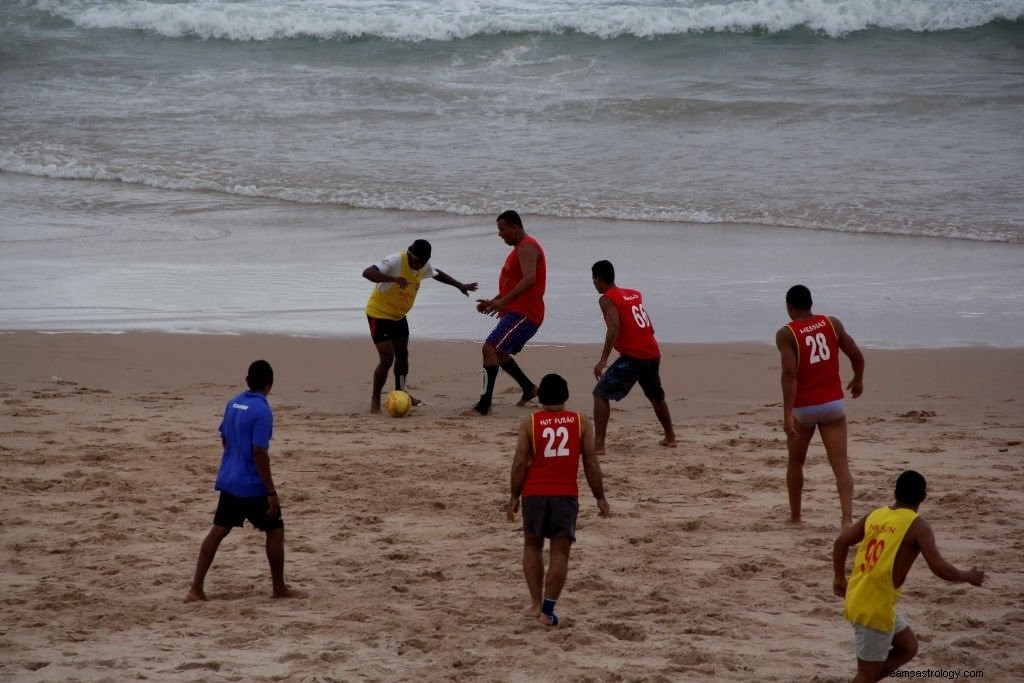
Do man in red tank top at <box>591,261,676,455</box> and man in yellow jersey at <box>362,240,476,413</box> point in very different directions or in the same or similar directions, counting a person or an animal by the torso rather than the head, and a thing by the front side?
very different directions

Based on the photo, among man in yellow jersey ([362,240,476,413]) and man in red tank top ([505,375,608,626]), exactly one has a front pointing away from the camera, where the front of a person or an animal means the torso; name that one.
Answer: the man in red tank top

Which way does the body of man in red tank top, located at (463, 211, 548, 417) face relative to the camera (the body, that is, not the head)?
to the viewer's left

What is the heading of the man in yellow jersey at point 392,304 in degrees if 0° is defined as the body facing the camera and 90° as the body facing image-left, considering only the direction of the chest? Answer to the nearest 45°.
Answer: approximately 315°

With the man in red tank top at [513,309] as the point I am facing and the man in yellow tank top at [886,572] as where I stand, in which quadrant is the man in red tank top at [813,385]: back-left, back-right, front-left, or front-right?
front-right

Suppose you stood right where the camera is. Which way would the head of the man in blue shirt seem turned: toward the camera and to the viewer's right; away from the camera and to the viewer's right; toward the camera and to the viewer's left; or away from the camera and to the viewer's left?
away from the camera and to the viewer's right

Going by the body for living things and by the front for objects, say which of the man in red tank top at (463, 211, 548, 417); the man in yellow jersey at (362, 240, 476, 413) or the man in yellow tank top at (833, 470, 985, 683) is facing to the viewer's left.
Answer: the man in red tank top

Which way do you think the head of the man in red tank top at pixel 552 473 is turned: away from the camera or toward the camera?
away from the camera

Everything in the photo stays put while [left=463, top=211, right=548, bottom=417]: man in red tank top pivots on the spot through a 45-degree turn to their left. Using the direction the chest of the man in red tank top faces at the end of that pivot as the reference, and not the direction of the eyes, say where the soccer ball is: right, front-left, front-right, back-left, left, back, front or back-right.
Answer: front-right

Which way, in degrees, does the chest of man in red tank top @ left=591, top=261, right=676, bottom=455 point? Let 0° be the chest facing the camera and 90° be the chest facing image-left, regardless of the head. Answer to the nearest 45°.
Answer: approximately 135°

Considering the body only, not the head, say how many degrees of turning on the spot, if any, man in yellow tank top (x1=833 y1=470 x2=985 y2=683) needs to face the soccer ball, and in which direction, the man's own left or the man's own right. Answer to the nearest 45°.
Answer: approximately 90° to the man's own left

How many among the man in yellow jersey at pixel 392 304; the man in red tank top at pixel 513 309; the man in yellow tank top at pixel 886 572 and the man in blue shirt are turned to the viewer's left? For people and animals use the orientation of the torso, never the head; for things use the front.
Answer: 1

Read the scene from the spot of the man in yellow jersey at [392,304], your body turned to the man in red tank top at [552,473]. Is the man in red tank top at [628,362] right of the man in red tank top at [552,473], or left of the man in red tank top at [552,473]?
left

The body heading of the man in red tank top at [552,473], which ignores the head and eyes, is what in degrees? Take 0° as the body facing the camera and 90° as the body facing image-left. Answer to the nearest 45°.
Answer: approximately 180°

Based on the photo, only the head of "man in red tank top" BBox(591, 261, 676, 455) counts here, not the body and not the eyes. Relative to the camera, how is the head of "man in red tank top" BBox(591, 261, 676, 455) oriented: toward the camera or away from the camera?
away from the camera

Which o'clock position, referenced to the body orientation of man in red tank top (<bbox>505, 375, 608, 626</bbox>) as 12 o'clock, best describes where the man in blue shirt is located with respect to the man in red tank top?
The man in blue shirt is roughly at 9 o'clock from the man in red tank top.
